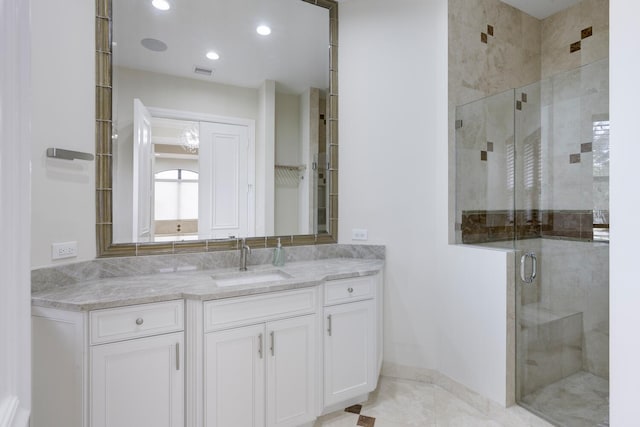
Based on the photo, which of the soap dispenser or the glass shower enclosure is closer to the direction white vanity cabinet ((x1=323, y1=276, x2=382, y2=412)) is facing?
the glass shower enclosure

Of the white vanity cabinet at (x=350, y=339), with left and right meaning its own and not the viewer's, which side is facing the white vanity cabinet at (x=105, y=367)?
right

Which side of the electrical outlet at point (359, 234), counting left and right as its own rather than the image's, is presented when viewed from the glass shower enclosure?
left

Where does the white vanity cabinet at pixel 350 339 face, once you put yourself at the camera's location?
facing the viewer and to the right of the viewer

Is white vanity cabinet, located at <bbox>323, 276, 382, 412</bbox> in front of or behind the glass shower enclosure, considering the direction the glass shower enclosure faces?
in front

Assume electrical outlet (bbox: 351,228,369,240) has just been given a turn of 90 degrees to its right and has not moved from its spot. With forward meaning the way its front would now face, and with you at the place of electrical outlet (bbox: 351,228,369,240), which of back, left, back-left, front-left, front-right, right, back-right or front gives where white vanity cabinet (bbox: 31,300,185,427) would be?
front-left

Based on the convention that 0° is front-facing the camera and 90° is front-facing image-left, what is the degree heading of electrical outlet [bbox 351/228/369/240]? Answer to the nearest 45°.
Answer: approximately 0°

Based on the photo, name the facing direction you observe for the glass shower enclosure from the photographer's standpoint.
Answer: facing the viewer and to the left of the viewer

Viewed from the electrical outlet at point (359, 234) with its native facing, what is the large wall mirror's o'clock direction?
The large wall mirror is roughly at 2 o'clock from the electrical outlet.

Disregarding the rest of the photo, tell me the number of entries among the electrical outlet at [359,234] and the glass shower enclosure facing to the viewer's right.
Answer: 0

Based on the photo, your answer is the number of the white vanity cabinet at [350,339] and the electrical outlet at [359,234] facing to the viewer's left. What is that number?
0
